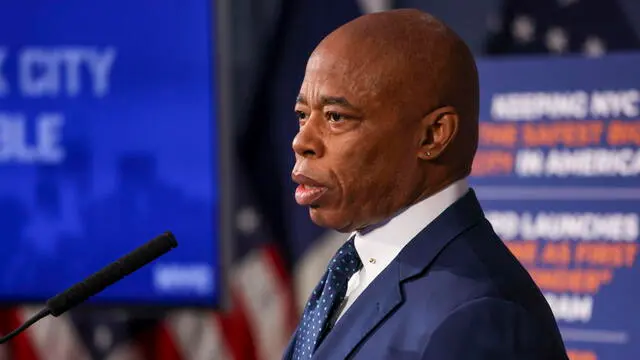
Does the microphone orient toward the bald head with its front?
yes

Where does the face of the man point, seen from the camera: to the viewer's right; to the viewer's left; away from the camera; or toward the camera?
to the viewer's left

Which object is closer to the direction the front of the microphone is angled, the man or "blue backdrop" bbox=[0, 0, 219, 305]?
the man

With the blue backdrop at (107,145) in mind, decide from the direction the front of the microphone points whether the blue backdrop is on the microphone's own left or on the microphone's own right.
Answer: on the microphone's own left

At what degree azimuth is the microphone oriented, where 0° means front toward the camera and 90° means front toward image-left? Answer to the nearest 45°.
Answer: approximately 270°

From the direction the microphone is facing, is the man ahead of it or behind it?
ahead

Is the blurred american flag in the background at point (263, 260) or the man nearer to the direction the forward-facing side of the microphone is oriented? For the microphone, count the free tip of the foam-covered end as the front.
the man
